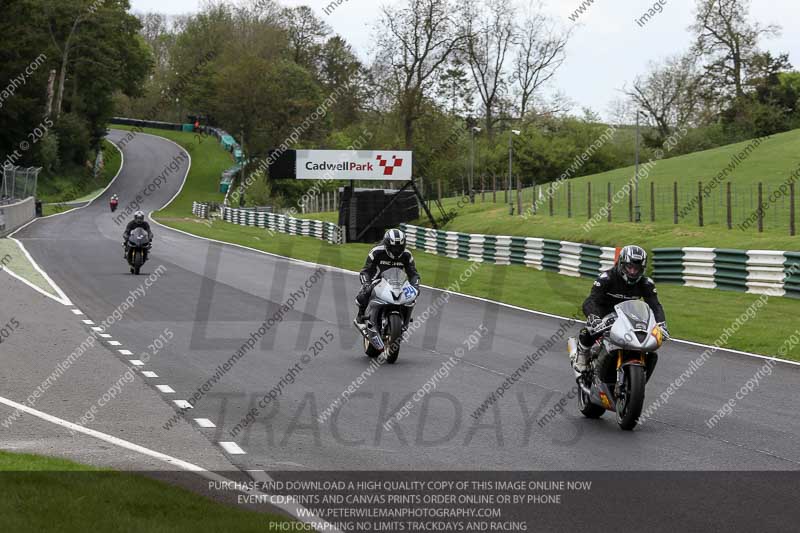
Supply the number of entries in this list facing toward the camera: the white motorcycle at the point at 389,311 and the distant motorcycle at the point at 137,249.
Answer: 2

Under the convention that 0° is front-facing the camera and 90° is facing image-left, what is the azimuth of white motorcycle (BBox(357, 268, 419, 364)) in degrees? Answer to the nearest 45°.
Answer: approximately 0°

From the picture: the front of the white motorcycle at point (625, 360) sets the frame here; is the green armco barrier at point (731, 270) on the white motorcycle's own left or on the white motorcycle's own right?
on the white motorcycle's own left

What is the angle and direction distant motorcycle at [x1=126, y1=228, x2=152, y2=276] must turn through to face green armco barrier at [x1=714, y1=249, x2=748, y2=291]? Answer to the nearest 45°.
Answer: approximately 45° to its left

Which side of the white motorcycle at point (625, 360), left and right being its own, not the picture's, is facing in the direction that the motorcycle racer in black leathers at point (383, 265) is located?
back

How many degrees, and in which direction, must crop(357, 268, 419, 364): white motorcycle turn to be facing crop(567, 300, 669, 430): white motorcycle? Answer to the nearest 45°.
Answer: approximately 45° to its left

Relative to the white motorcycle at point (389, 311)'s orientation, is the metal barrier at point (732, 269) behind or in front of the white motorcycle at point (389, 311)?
behind

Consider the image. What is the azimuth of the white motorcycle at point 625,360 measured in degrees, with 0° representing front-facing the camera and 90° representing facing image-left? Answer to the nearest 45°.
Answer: approximately 315°

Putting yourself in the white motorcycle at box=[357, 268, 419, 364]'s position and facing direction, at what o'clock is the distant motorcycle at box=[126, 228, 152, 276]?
The distant motorcycle is roughly at 5 o'clock from the white motorcycle.

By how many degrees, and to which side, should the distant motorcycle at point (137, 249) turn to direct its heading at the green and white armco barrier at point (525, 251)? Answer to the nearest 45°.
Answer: approximately 90° to its left
